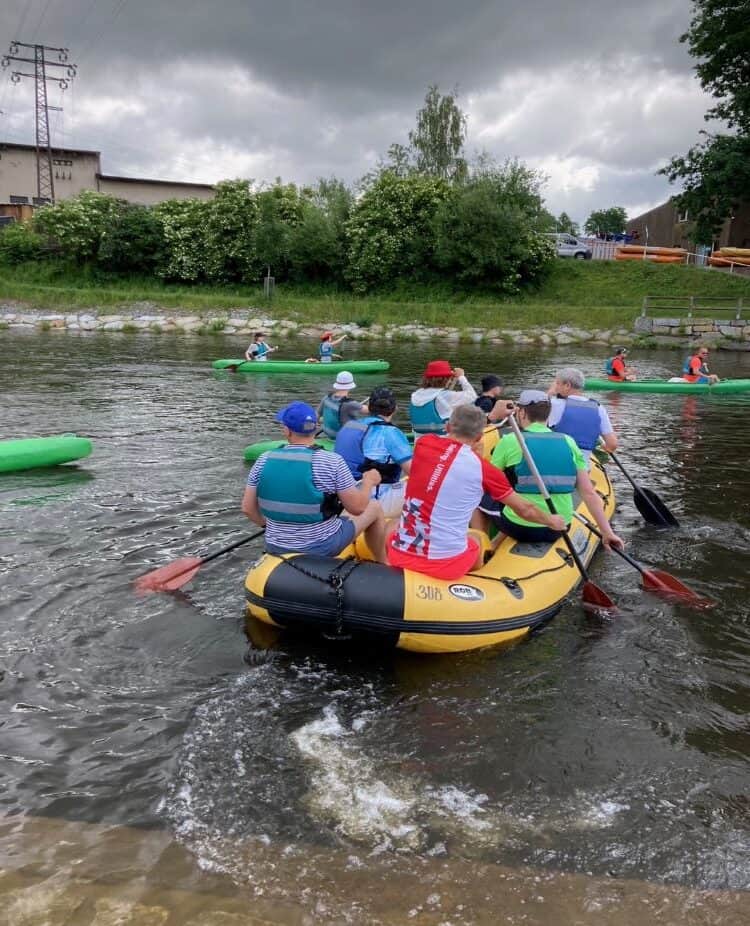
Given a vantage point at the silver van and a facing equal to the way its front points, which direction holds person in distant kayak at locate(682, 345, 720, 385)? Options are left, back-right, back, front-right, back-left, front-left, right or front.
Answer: right

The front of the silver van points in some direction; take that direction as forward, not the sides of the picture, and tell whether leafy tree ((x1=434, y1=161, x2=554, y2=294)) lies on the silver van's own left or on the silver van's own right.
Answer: on the silver van's own right

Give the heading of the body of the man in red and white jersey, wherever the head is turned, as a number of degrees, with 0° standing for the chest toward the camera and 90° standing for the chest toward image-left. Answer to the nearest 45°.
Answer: approximately 225°

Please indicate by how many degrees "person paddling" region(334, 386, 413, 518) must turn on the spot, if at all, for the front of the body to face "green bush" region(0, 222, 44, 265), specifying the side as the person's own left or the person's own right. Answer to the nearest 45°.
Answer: approximately 90° to the person's own left
